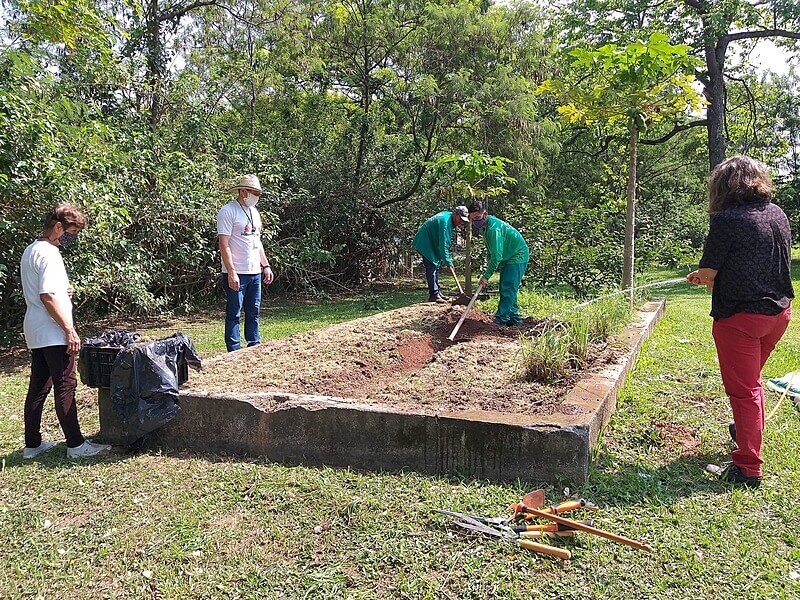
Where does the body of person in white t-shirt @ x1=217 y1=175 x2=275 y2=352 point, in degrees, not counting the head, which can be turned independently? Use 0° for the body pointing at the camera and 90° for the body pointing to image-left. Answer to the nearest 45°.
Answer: approximately 315°

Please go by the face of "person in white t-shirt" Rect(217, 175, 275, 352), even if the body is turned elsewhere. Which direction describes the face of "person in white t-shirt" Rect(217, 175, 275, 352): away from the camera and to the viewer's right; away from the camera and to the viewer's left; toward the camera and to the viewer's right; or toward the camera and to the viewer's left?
toward the camera and to the viewer's right

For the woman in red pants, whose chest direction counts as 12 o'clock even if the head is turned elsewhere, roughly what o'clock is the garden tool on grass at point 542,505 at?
The garden tool on grass is roughly at 9 o'clock from the woman in red pants.

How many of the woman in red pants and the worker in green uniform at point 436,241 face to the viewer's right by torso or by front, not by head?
1

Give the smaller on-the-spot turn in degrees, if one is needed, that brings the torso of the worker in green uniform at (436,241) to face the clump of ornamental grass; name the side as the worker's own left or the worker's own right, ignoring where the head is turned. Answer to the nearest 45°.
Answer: approximately 90° to the worker's own right

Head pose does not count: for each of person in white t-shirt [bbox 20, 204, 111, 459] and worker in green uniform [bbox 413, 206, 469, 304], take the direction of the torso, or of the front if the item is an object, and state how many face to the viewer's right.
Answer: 2

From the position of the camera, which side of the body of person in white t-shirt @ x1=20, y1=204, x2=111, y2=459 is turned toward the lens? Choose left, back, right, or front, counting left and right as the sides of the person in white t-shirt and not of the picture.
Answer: right

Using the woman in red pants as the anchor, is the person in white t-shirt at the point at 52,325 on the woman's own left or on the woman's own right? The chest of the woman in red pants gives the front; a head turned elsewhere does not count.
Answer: on the woman's own left

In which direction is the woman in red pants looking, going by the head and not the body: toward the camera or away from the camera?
away from the camera

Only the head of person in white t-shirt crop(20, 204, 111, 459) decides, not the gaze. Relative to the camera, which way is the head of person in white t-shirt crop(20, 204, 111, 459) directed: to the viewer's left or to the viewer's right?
to the viewer's right

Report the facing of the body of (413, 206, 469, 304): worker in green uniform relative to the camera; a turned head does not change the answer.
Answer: to the viewer's right

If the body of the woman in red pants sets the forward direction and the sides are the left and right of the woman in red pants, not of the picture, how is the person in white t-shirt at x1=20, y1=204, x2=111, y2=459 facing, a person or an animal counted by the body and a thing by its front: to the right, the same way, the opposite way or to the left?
to the right
